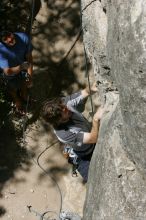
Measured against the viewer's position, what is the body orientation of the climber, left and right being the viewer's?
facing to the right of the viewer
